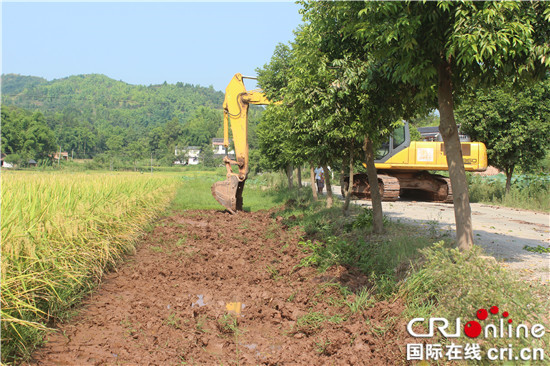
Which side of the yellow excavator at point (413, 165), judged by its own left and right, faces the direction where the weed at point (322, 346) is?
left

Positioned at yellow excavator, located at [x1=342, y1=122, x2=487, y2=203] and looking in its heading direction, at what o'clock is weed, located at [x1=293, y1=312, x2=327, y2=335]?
The weed is roughly at 9 o'clock from the yellow excavator.

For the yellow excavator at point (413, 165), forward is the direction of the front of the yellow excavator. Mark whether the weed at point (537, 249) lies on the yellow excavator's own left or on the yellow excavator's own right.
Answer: on the yellow excavator's own left

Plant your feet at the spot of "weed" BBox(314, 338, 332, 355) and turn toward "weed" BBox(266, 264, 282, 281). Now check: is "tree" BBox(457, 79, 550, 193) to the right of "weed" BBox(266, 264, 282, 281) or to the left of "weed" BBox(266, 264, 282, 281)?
right

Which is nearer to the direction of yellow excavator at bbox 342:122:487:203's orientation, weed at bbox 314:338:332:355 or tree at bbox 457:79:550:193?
the weed

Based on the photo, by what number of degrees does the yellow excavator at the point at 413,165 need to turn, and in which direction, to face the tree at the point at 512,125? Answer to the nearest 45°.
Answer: approximately 180°

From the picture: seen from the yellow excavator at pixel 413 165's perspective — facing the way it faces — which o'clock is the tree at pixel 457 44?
The tree is roughly at 9 o'clock from the yellow excavator.

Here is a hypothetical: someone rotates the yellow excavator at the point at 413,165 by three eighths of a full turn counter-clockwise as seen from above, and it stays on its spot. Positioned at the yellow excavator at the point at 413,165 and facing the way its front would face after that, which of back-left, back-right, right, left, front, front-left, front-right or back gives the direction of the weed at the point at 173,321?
front-right

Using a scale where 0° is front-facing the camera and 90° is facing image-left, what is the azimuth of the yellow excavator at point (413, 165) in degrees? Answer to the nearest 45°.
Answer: approximately 90°
